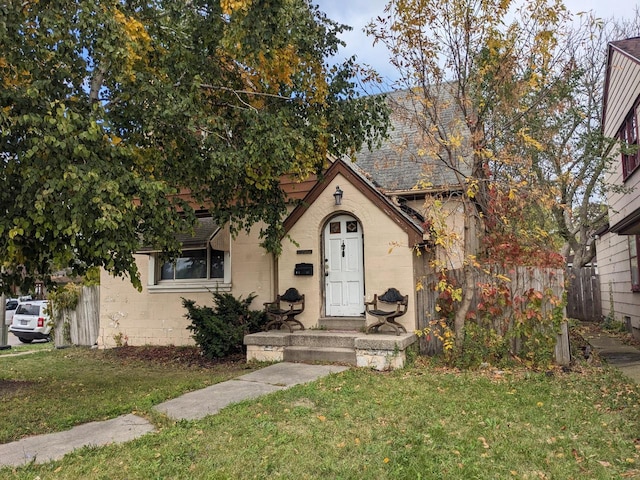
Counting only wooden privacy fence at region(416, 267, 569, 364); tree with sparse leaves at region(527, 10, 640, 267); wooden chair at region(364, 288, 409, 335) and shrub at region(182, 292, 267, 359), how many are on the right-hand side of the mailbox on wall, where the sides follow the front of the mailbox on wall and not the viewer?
1

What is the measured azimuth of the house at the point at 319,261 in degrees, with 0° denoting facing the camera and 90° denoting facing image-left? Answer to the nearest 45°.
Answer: approximately 0°

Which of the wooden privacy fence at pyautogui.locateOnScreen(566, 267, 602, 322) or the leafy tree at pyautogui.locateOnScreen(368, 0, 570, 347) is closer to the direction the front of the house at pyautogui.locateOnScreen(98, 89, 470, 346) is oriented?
the leafy tree

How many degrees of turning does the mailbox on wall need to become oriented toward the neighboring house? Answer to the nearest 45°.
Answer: approximately 90° to its left

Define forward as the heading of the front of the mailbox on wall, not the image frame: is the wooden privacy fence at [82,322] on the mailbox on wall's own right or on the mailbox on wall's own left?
on the mailbox on wall's own right

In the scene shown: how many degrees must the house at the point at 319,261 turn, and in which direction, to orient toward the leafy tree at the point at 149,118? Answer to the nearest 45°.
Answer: approximately 45° to its right

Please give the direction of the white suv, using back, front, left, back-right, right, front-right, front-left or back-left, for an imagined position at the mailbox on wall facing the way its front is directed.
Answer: back-right

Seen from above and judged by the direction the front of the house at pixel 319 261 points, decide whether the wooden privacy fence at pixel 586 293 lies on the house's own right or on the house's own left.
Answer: on the house's own left

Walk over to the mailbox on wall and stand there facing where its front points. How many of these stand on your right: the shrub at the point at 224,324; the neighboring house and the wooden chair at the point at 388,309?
1

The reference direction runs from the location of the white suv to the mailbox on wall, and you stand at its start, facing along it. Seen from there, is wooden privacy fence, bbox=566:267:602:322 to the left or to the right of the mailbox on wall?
left

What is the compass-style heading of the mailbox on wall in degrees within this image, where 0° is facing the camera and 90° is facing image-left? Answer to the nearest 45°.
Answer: approximately 0°

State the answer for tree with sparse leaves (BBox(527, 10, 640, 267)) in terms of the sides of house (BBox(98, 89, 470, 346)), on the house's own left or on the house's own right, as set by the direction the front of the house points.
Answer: on the house's own left
